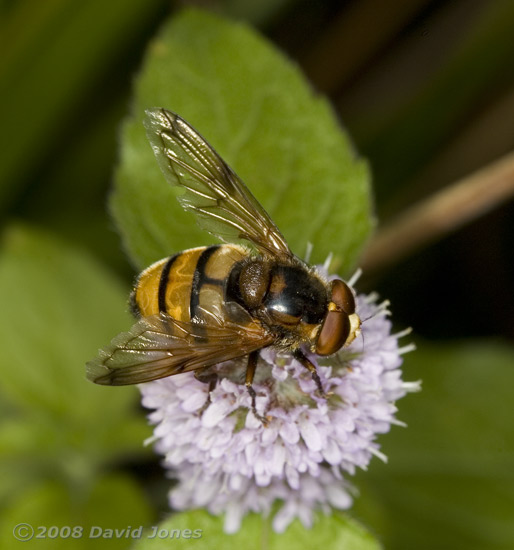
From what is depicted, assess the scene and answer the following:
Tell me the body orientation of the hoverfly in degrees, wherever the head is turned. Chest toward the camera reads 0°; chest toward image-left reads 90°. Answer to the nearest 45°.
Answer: approximately 270°

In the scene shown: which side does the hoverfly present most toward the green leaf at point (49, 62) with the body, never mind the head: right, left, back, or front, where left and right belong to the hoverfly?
left

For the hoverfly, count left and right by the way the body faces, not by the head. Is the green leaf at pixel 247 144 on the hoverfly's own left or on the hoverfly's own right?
on the hoverfly's own left

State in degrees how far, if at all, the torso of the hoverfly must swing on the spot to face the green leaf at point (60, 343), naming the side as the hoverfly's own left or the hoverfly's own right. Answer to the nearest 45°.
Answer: approximately 135° to the hoverfly's own left

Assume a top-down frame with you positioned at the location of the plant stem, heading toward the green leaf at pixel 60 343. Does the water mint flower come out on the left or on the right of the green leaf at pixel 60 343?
left

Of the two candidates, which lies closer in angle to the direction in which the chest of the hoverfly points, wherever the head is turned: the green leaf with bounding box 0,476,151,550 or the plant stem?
the plant stem

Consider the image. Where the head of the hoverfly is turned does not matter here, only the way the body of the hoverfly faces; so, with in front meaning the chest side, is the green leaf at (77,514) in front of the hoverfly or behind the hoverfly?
behind
